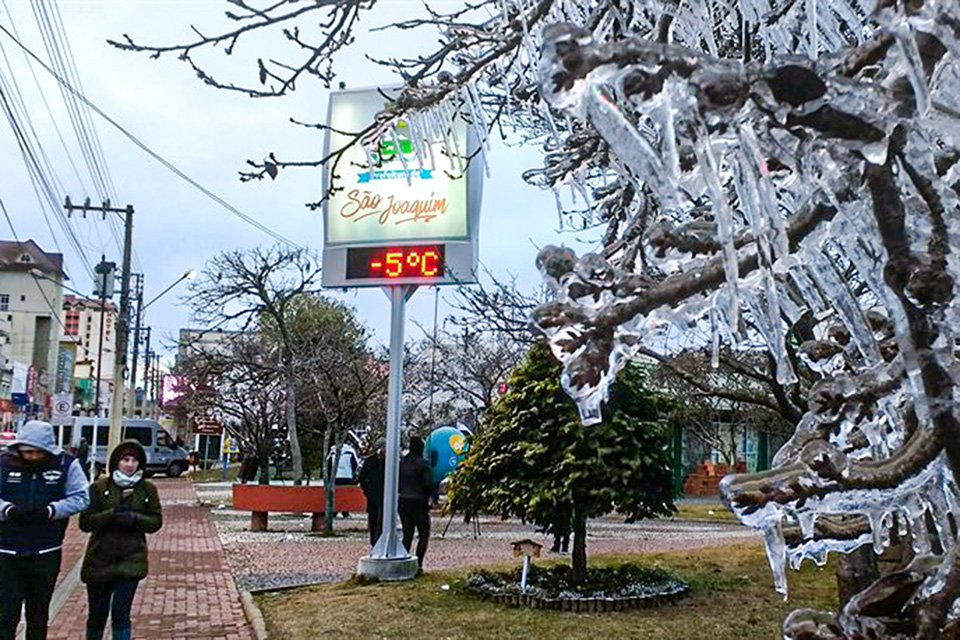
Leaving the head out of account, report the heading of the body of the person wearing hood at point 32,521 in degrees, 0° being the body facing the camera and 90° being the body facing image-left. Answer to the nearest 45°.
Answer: approximately 0°

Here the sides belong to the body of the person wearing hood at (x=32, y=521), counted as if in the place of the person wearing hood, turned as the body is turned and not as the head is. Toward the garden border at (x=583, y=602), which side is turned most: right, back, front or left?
left

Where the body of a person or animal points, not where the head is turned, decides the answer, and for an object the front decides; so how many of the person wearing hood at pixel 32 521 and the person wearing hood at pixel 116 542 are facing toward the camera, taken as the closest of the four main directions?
2

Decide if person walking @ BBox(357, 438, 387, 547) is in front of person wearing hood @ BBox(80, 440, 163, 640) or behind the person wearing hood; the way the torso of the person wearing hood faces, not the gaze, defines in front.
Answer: behind

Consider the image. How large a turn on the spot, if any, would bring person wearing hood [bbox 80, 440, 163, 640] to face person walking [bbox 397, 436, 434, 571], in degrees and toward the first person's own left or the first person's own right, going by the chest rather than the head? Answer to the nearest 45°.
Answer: approximately 135° to the first person's own left

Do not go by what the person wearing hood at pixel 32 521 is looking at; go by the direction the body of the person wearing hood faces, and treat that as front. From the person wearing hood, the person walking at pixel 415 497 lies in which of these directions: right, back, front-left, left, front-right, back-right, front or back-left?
back-left

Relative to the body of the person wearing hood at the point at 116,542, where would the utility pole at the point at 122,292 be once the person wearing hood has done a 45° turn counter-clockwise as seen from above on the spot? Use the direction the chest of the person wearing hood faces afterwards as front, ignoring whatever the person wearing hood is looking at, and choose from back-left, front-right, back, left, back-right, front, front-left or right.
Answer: back-left

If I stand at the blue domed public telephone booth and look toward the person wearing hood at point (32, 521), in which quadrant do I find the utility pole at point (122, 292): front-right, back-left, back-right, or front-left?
back-right

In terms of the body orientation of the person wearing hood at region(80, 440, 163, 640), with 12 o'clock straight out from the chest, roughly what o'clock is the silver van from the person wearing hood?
The silver van is roughly at 6 o'clock from the person wearing hood.
